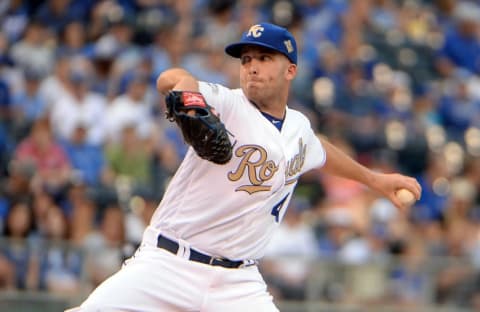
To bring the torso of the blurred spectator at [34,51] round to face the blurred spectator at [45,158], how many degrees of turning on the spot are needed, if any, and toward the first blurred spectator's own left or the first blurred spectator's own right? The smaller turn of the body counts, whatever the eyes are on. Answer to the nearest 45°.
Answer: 0° — they already face them

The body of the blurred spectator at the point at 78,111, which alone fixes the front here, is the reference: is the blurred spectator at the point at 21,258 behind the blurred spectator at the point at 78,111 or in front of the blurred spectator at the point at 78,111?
in front

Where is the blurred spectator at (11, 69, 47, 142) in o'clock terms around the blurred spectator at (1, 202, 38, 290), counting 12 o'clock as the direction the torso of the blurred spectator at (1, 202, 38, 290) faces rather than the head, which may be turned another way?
the blurred spectator at (11, 69, 47, 142) is roughly at 6 o'clock from the blurred spectator at (1, 202, 38, 290).

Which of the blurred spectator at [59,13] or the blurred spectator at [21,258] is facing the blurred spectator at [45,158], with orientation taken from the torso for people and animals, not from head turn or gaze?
the blurred spectator at [59,13]

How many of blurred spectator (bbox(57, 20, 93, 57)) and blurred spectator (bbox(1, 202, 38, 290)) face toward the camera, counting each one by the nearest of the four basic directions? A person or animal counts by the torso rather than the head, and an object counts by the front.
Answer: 2

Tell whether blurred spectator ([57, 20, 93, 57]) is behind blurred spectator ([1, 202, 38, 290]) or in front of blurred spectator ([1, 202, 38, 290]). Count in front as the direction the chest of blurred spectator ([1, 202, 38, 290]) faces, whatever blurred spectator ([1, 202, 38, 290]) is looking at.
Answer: behind

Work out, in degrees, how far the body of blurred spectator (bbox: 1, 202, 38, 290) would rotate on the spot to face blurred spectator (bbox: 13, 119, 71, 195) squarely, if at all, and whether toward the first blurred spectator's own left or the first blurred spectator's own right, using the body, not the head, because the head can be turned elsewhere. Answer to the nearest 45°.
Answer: approximately 180°

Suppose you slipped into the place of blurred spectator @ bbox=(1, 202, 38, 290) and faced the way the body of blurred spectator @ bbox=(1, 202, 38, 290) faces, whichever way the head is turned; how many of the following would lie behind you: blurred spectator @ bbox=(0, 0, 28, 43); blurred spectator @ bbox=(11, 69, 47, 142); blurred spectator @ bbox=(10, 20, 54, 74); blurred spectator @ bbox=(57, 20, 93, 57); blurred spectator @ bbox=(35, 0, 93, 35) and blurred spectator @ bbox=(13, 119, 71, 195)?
6

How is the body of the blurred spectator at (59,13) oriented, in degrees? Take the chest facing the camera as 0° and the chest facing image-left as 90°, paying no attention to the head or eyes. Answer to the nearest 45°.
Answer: approximately 0°
